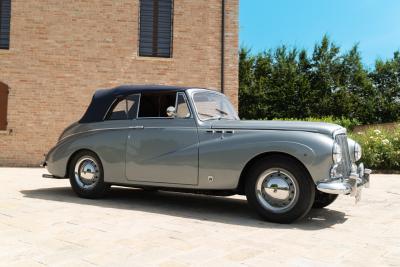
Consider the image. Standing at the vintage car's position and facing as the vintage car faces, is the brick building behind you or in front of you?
behind

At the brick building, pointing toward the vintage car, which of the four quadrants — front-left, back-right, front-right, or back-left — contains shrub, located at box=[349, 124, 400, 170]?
front-left

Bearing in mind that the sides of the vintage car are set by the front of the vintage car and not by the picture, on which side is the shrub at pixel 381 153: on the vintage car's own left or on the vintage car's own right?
on the vintage car's own left

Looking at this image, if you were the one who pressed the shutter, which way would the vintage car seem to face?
facing the viewer and to the right of the viewer

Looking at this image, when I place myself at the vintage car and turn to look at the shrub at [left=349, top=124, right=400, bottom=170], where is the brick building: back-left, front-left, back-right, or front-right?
front-left

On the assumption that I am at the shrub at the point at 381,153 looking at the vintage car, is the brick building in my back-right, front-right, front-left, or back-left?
front-right
